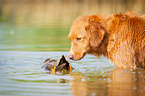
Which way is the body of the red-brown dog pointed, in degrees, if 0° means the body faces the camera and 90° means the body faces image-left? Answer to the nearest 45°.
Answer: approximately 90°

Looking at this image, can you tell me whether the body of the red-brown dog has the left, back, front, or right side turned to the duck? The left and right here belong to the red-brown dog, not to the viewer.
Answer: front
